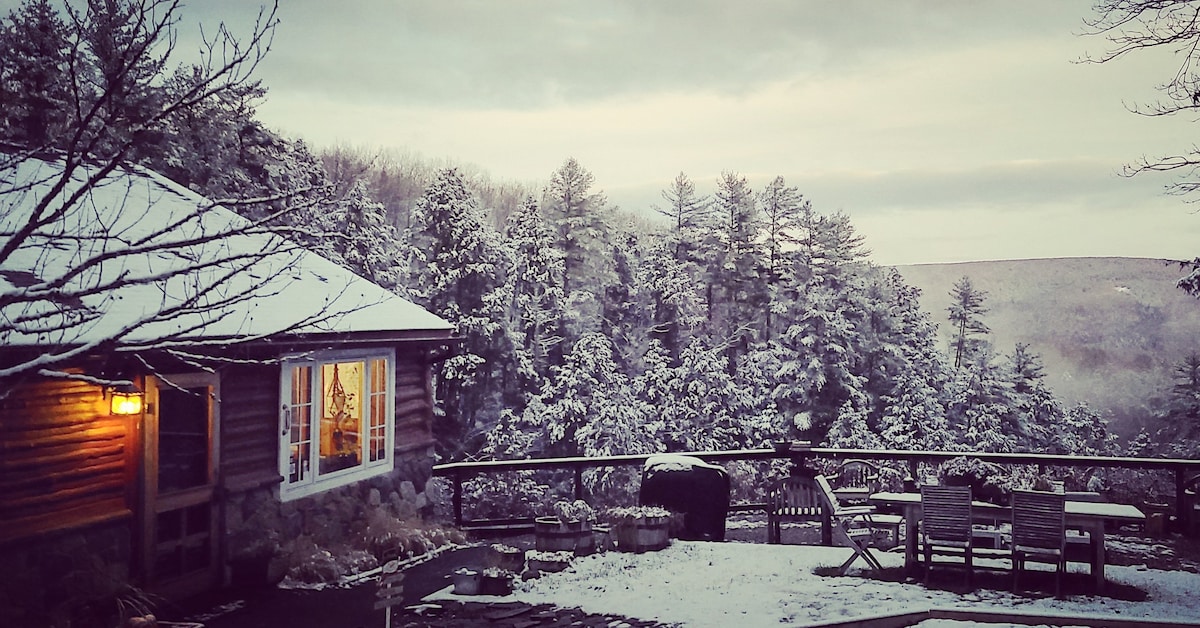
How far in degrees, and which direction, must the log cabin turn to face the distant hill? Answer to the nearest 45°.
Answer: approximately 45° to its left

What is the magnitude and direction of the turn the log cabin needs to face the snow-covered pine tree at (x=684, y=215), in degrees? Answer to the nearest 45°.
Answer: approximately 90° to its left

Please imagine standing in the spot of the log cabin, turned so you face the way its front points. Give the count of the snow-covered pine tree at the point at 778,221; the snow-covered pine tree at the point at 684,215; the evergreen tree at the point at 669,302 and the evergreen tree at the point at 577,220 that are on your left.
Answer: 4

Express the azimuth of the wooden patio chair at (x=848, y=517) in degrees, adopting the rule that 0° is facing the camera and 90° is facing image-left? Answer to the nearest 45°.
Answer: approximately 270°

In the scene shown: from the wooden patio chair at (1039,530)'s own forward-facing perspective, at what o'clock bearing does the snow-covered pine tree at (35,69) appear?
The snow-covered pine tree is roughly at 9 o'clock from the wooden patio chair.

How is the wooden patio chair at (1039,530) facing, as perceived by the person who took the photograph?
facing away from the viewer

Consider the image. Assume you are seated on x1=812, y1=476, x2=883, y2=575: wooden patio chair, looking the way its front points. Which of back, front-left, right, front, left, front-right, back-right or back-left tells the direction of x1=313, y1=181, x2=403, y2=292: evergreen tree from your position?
back-left

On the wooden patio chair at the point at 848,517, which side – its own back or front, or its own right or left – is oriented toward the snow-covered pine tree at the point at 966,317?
left

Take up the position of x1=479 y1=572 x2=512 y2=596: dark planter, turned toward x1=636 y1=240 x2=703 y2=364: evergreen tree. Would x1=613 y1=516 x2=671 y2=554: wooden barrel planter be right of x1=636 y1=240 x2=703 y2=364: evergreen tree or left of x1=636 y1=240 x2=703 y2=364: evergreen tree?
right

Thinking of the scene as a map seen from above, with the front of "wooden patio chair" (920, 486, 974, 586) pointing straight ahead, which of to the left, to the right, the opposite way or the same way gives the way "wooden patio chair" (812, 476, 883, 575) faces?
to the right

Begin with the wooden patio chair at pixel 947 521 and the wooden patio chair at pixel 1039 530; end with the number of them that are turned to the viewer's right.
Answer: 0

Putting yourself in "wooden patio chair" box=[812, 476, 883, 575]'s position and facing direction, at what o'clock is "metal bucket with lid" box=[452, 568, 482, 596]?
The metal bucket with lid is roughly at 5 o'clock from the wooden patio chair.

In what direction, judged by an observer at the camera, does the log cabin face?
facing the viewer and to the right of the viewer

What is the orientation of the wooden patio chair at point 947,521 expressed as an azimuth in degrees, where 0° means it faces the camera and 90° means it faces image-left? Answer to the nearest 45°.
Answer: approximately 180°

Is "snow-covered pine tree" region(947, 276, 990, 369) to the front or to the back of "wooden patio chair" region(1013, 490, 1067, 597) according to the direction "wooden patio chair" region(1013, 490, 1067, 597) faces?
to the front
